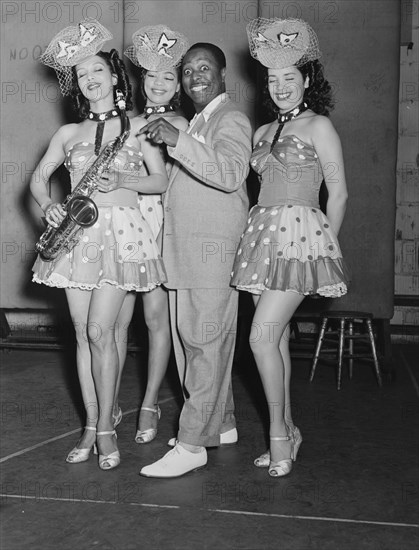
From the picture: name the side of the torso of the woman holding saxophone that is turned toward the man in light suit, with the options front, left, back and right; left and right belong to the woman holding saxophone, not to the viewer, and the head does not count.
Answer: left

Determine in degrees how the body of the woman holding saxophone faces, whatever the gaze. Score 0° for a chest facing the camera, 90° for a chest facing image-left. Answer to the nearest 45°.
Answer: approximately 0°

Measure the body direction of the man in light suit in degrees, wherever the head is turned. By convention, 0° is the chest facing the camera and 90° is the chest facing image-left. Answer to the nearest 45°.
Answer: approximately 45°

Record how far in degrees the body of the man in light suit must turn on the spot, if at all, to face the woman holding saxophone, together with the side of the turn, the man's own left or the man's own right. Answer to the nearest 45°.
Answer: approximately 45° to the man's own right
